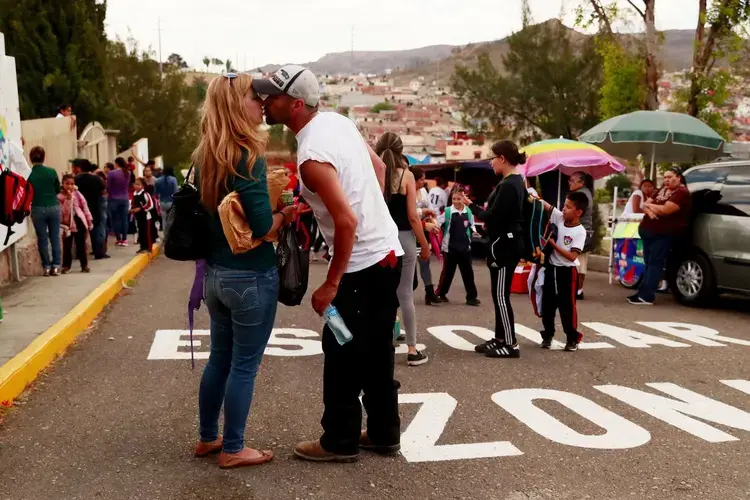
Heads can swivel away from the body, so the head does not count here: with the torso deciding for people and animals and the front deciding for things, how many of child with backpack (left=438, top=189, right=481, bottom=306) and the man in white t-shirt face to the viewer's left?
1

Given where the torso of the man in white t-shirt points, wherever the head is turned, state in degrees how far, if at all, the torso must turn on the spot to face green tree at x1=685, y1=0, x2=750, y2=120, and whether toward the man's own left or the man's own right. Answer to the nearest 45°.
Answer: approximately 135° to the man's own right

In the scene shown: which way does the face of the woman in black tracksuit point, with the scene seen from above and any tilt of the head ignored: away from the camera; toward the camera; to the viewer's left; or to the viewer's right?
to the viewer's left

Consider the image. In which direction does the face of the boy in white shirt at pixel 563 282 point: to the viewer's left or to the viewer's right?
to the viewer's left

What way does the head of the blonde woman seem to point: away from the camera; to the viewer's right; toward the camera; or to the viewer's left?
to the viewer's right

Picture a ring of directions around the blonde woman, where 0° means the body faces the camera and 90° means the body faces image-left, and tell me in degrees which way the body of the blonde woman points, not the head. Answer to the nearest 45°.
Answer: approximately 225°

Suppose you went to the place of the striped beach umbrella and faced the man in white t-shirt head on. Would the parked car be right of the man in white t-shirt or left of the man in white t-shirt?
left

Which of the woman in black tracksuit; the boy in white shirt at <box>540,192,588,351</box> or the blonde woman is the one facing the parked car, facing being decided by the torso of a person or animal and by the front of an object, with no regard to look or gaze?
the blonde woman

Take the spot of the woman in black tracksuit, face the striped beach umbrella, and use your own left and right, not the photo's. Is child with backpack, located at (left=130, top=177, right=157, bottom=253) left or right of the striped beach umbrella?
left

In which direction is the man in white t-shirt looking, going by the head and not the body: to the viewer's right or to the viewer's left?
to the viewer's left

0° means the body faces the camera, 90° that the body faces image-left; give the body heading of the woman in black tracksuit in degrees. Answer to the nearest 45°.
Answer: approximately 90°

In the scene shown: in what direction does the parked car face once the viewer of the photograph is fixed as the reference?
facing to the right of the viewer
